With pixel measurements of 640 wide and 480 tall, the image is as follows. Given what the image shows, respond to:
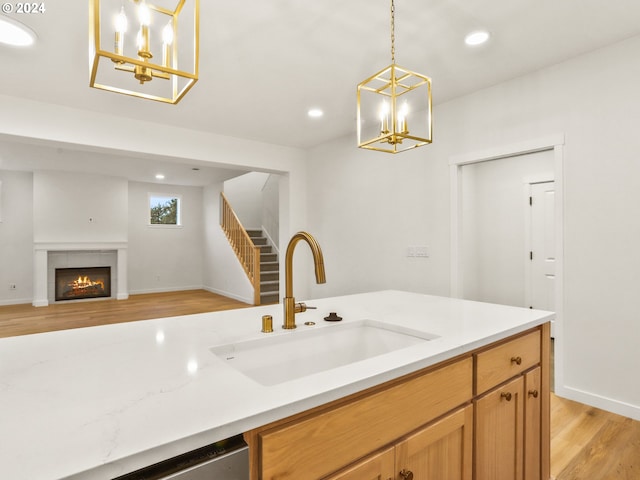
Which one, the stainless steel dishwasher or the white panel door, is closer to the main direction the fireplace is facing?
the stainless steel dishwasher

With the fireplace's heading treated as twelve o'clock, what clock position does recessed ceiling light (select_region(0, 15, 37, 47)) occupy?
The recessed ceiling light is roughly at 12 o'clock from the fireplace.

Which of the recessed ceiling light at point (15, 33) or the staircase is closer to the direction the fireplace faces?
the recessed ceiling light

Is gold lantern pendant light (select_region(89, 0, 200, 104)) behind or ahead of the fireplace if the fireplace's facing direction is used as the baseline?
ahead

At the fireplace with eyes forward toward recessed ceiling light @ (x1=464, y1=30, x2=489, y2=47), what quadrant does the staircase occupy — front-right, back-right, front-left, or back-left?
front-left

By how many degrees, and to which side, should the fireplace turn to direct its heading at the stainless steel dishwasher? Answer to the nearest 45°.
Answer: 0° — it already faces it

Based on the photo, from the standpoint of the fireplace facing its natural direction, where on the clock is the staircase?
The staircase is roughly at 10 o'clock from the fireplace.

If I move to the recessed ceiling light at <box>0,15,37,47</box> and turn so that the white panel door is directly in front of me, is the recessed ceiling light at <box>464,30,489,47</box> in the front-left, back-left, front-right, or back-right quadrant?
front-right

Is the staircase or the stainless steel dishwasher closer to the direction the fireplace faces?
the stainless steel dishwasher

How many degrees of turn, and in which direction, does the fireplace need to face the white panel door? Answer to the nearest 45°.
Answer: approximately 45° to its left

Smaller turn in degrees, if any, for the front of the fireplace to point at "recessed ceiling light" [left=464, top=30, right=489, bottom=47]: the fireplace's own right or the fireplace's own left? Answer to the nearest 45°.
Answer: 0° — it already faces it

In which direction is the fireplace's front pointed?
toward the camera
